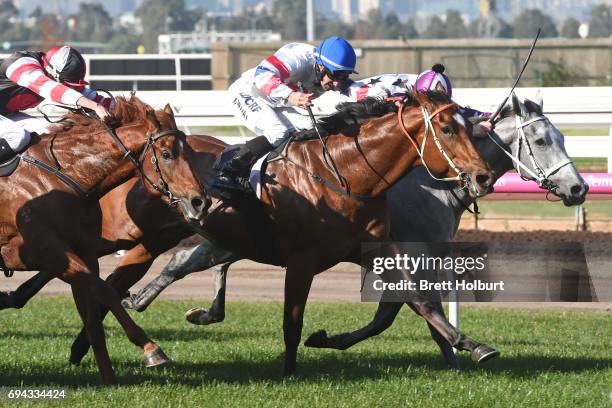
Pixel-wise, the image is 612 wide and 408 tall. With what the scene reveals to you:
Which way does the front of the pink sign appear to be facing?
toward the camera

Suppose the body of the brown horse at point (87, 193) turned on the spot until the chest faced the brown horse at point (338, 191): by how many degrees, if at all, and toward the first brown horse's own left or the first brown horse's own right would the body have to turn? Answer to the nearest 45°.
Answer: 0° — it already faces it

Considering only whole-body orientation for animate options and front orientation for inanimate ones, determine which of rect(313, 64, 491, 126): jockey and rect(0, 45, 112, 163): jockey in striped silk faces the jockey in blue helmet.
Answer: the jockey in striped silk

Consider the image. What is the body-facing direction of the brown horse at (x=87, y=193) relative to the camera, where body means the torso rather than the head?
to the viewer's right

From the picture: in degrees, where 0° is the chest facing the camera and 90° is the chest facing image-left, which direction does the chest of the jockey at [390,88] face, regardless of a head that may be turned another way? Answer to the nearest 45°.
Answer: approximately 270°

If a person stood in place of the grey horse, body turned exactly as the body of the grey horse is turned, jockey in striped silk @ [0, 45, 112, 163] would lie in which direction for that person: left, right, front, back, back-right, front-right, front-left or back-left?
back

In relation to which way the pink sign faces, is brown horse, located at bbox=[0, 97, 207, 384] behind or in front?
in front

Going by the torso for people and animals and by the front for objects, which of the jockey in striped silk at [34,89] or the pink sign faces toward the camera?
the pink sign

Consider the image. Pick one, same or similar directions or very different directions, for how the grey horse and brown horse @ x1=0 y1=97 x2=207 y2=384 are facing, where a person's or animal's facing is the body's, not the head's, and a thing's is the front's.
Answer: same or similar directions

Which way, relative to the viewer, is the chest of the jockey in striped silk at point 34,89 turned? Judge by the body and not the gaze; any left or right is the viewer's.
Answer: facing to the right of the viewer

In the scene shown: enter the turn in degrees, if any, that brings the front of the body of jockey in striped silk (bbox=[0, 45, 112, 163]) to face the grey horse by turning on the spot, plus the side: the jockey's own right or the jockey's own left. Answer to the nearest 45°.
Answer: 0° — they already face it

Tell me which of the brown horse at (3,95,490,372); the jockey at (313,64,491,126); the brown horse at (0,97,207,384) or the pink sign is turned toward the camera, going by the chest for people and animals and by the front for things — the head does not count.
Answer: the pink sign

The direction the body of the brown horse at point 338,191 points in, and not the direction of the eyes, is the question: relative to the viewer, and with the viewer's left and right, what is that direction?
facing to the right of the viewer

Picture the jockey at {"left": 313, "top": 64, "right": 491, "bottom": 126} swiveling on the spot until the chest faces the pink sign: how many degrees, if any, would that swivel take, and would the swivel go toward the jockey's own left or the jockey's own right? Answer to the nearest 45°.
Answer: approximately 45° to the jockey's own left

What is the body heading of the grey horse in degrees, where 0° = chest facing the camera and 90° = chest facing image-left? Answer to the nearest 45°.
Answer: approximately 270°
